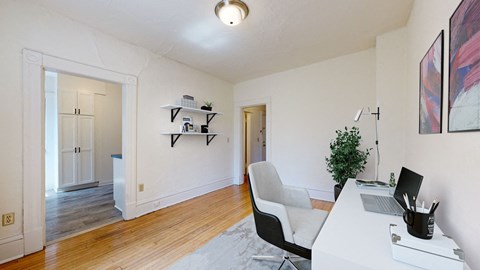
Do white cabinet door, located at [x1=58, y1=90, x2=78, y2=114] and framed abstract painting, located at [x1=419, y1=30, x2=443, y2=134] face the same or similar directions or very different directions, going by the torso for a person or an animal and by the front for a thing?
very different directions

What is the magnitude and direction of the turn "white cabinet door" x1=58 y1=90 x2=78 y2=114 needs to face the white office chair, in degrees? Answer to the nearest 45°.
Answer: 0° — it already faces it

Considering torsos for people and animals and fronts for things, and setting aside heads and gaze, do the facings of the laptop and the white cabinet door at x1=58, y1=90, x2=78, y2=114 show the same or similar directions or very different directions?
very different directions

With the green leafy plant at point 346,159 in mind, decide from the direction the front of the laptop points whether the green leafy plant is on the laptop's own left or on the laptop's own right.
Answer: on the laptop's own right

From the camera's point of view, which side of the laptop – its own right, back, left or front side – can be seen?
left

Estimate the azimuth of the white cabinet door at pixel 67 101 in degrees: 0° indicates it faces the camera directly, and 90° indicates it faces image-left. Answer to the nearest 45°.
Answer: approximately 0°

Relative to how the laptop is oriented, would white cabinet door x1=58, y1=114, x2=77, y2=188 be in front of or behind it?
in front

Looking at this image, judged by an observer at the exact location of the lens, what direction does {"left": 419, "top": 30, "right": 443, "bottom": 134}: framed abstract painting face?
facing to the left of the viewer

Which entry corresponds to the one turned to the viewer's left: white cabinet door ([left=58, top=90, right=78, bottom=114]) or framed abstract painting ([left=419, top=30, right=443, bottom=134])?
the framed abstract painting
